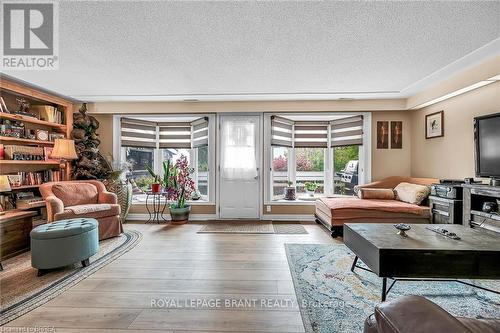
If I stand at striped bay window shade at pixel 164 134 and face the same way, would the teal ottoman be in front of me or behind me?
in front

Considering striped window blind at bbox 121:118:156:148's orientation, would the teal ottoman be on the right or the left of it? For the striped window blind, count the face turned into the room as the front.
on its right

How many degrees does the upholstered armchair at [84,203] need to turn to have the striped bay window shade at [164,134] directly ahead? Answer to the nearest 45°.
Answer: approximately 90° to its left

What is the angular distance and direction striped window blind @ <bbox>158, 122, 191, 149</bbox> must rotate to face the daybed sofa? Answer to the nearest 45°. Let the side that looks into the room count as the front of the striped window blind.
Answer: approximately 45° to its left

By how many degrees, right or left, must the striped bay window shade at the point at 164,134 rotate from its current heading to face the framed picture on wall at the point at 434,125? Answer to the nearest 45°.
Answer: approximately 45° to its left

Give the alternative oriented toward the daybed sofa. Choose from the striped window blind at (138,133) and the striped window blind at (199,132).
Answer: the striped window blind at (138,133)

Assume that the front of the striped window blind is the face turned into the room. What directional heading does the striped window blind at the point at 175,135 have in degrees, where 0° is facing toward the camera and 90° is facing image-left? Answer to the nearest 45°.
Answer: approximately 0°

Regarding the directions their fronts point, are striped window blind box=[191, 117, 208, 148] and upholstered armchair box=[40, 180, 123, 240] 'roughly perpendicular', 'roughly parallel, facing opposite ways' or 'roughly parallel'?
roughly perpendicular
